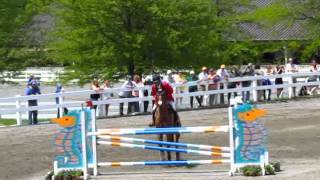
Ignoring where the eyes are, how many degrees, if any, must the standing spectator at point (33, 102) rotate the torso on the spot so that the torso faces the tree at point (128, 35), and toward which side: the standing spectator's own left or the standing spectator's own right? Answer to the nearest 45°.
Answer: approximately 135° to the standing spectator's own left

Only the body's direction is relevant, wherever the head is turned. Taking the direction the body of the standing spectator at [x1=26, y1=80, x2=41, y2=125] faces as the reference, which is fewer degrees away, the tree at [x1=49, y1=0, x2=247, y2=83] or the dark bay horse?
the dark bay horse

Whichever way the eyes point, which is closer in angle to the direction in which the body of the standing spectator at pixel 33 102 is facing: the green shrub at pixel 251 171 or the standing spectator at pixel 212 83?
the green shrub

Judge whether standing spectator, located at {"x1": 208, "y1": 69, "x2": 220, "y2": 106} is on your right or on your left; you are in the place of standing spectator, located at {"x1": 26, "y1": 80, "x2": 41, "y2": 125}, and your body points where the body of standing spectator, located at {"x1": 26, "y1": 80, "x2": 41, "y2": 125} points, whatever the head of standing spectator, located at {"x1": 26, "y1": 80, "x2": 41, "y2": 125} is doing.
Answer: on your left

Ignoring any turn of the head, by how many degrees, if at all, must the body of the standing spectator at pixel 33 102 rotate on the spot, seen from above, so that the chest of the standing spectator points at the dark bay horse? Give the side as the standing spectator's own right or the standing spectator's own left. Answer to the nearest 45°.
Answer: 0° — they already face it

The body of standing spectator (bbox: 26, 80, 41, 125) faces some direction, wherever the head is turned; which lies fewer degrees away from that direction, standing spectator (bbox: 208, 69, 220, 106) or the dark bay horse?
the dark bay horse
